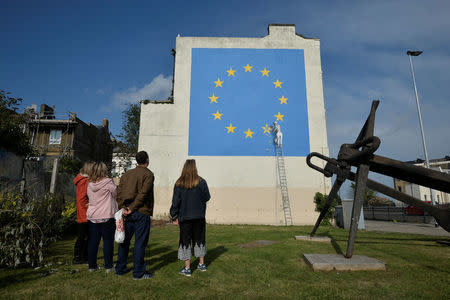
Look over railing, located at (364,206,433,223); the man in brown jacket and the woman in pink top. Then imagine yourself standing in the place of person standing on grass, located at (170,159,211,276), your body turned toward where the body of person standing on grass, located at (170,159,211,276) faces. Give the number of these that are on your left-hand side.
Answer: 2

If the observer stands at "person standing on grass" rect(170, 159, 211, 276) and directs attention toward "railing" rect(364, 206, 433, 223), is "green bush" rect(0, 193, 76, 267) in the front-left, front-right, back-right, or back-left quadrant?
back-left

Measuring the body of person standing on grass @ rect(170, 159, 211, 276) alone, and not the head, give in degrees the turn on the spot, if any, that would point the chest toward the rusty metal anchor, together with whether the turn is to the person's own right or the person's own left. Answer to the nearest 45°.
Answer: approximately 90° to the person's own right

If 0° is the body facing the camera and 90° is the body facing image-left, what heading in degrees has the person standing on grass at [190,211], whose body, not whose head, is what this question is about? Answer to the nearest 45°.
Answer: approximately 180°

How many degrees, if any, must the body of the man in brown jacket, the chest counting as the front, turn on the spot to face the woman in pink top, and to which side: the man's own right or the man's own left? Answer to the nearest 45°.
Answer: approximately 90° to the man's own left

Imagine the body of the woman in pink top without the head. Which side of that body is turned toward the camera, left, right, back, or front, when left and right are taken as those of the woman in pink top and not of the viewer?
back

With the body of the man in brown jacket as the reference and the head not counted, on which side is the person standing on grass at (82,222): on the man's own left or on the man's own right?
on the man's own left

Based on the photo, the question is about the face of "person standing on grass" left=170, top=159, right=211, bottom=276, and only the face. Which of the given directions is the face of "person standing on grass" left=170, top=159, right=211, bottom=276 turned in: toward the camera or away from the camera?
away from the camera

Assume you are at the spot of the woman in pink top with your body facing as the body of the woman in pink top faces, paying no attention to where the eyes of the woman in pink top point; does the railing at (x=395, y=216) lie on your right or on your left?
on your right

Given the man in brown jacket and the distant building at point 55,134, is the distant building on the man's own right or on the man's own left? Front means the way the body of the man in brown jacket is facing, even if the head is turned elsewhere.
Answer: on the man's own left

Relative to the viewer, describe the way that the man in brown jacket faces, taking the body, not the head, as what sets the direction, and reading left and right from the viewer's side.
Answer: facing away from the viewer and to the right of the viewer

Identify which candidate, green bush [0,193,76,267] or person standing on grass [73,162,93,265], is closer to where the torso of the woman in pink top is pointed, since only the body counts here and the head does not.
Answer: the person standing on grass

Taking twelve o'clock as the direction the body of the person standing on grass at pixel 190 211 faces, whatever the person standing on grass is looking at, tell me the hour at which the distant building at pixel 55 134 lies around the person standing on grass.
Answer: The distant building is roughly at 11 o'clock from the person standing on grass.

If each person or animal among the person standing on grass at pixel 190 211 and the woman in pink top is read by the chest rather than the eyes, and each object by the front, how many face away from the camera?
2
